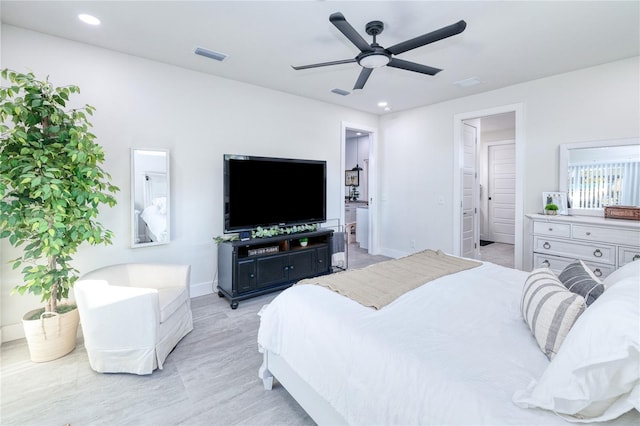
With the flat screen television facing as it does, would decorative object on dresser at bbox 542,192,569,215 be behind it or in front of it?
in front

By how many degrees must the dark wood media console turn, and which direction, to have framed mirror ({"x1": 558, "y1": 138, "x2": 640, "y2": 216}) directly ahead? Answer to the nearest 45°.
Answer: approximately 45° to its left

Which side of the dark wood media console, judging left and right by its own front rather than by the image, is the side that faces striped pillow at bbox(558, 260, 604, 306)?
front

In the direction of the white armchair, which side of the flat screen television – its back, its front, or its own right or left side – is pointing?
right

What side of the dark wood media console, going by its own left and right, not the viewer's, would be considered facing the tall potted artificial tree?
right

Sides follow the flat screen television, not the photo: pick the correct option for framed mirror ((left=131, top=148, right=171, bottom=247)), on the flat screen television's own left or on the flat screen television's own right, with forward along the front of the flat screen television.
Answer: on the flat screen television's own right

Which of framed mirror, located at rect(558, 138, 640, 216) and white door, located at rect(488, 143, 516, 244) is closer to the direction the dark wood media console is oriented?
the framed mirror
